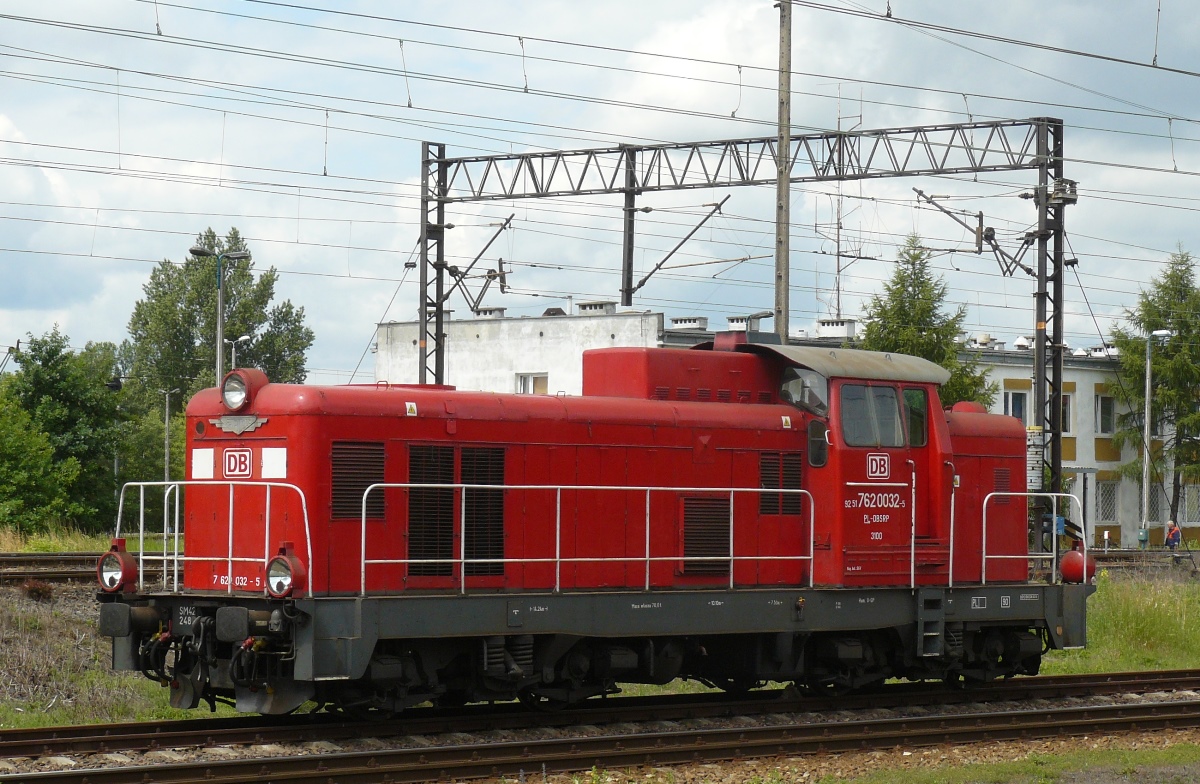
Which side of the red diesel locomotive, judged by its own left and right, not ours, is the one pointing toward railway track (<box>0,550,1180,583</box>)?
right

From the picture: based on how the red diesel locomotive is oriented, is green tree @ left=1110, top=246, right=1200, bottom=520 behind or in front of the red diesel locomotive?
behind

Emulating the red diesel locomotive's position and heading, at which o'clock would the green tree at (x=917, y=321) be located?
The green tree is roughly at 5 o'clock from the red diesel locomotive.

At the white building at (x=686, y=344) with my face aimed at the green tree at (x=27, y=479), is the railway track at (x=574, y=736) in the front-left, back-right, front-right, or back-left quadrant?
front-left

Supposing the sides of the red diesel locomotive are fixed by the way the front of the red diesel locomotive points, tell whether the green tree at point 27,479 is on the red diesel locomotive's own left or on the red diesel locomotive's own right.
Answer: on the red diesel locomotive's own right

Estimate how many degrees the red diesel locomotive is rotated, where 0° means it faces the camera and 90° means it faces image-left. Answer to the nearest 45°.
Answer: approximately 45°

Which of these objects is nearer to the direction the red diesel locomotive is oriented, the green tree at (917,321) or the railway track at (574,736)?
the railway track

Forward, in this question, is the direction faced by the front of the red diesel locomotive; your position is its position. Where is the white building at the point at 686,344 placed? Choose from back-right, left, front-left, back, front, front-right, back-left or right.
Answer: back-right
